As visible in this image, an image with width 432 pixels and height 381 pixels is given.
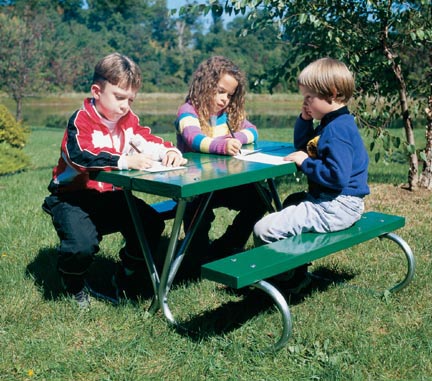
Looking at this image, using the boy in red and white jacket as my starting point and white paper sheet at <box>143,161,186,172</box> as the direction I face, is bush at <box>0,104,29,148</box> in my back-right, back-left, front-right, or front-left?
back-left

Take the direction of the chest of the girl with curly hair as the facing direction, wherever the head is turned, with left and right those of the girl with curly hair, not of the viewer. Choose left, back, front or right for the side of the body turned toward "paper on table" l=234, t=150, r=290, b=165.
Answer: front

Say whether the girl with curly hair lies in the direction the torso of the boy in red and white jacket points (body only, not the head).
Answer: no

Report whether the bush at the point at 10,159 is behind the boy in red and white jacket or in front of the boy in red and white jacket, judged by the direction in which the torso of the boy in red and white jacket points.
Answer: behind

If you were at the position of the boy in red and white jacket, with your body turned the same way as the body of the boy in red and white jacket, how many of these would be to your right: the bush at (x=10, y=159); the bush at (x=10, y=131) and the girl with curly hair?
0

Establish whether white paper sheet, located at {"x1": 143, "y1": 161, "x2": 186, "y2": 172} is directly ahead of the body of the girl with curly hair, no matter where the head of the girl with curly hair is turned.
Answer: no

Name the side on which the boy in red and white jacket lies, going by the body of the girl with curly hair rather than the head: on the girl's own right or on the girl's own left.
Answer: on the girl's own right

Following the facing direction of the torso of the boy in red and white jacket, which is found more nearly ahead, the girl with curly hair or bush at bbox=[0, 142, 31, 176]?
the girl with curly hair

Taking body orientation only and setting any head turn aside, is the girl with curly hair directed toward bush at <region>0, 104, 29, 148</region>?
no

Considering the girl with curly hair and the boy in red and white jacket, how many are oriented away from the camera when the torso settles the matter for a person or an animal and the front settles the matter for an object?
0

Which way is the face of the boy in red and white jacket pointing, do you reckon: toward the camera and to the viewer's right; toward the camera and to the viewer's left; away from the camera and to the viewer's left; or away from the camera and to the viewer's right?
toward the camera and to the viewer's right

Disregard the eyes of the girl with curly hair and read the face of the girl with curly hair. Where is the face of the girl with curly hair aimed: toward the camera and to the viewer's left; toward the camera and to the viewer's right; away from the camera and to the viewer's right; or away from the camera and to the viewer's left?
toward the camera and to the viewer's right

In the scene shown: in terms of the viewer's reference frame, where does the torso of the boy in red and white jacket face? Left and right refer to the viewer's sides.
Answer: facing the viewer and to the right of the viewer
